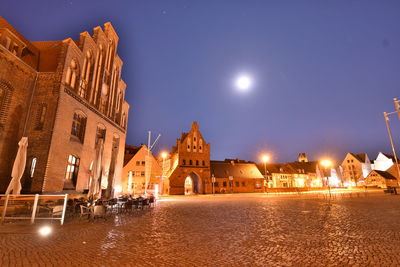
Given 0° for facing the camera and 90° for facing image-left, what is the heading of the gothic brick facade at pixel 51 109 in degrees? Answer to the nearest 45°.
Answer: approximately 315°

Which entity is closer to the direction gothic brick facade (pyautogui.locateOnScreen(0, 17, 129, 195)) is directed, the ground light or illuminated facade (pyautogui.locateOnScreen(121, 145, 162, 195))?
the ground light

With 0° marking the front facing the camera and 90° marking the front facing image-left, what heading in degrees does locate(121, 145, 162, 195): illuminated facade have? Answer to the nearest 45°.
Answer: approximately 315°

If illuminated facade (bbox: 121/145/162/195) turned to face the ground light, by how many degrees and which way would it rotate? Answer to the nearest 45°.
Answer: approximately 45° to its right

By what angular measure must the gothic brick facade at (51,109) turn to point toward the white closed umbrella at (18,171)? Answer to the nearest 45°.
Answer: approximately 45° to its right

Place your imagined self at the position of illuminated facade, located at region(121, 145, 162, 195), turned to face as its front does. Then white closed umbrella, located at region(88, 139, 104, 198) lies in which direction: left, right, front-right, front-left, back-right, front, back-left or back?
front-right

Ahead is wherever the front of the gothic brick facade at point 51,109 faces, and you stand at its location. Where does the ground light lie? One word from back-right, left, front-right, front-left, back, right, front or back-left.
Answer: front-right

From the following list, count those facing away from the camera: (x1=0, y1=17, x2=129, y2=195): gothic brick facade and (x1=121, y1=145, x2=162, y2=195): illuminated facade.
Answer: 0
